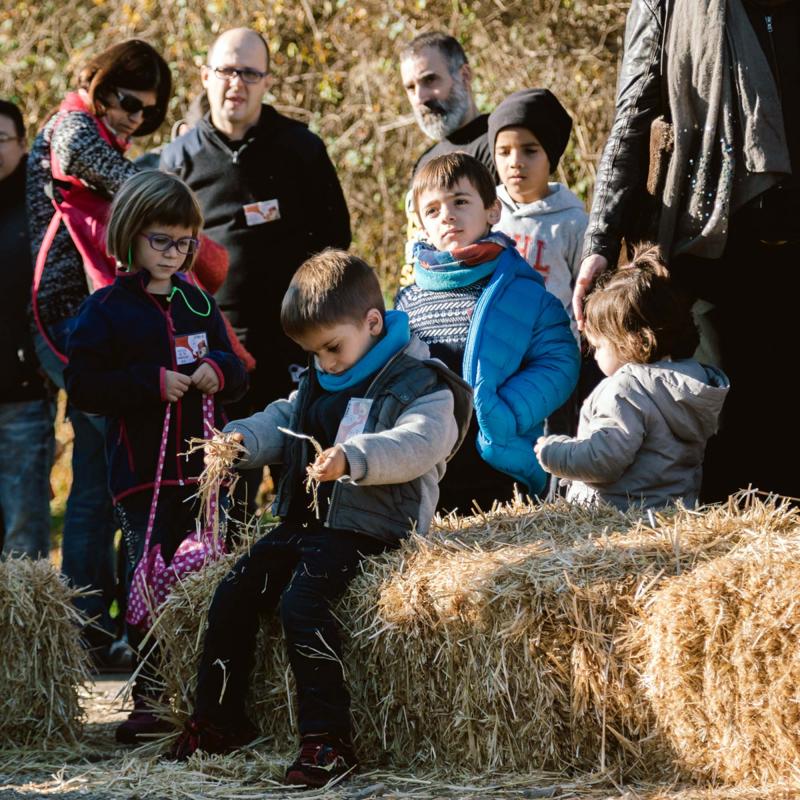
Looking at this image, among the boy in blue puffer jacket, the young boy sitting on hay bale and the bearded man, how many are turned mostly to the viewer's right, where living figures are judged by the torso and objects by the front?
0

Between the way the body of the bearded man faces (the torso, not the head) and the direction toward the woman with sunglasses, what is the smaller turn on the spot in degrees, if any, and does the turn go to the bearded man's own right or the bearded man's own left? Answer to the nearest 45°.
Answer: approximately 45° to the bearded man's own right

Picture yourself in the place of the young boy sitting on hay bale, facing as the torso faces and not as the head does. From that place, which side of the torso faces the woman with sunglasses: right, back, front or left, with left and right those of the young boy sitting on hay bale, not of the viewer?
right

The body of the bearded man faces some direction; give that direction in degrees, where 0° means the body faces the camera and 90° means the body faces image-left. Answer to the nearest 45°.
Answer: approximately 45°

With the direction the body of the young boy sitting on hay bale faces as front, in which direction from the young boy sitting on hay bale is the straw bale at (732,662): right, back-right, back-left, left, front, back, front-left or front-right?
left

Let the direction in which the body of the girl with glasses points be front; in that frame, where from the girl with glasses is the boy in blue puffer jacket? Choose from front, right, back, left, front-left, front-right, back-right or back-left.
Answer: front-left

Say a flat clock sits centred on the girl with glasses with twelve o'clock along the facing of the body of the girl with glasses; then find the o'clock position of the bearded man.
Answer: The bearded man is roughly at 9 o'clock from the girl with glasses.

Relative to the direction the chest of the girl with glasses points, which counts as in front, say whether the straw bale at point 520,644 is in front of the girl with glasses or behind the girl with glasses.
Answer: in front

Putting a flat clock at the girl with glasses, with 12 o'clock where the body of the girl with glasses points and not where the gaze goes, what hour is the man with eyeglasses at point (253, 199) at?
The man with eyeglasses is roughly at 8 o'clock from the girl with glasses.

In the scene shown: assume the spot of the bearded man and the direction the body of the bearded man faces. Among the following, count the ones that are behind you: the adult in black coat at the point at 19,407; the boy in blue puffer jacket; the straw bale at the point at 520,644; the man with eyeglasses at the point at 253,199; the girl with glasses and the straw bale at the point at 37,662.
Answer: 0

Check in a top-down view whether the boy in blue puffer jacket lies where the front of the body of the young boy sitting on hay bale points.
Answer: no

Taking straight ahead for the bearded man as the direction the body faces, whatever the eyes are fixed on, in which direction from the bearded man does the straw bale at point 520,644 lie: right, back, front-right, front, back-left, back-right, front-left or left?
front-left

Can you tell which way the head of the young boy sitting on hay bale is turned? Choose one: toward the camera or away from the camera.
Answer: toward the camera

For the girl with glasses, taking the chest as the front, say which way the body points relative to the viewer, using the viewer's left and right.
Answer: facing the viewer and to the right of the viewer

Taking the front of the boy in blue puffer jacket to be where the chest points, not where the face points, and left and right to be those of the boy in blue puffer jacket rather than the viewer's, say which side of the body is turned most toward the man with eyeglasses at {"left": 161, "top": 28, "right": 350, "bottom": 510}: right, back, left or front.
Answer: right

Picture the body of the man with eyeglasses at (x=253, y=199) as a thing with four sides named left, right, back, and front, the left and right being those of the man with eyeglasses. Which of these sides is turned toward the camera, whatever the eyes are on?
front

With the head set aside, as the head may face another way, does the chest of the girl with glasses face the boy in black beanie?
no

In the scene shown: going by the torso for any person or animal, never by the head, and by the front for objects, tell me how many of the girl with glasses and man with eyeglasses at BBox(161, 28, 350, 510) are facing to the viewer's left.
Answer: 0

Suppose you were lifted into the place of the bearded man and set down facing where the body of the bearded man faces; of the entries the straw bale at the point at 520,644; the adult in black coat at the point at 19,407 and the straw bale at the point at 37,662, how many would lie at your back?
0

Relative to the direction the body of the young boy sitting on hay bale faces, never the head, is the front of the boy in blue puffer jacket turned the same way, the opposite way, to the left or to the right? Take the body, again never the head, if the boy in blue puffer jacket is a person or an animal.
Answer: the same way

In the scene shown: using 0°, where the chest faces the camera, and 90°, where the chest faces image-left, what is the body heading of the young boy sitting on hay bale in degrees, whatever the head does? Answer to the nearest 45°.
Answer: approximately 45°

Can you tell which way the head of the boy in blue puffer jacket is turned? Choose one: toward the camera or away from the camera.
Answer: toward the camera
